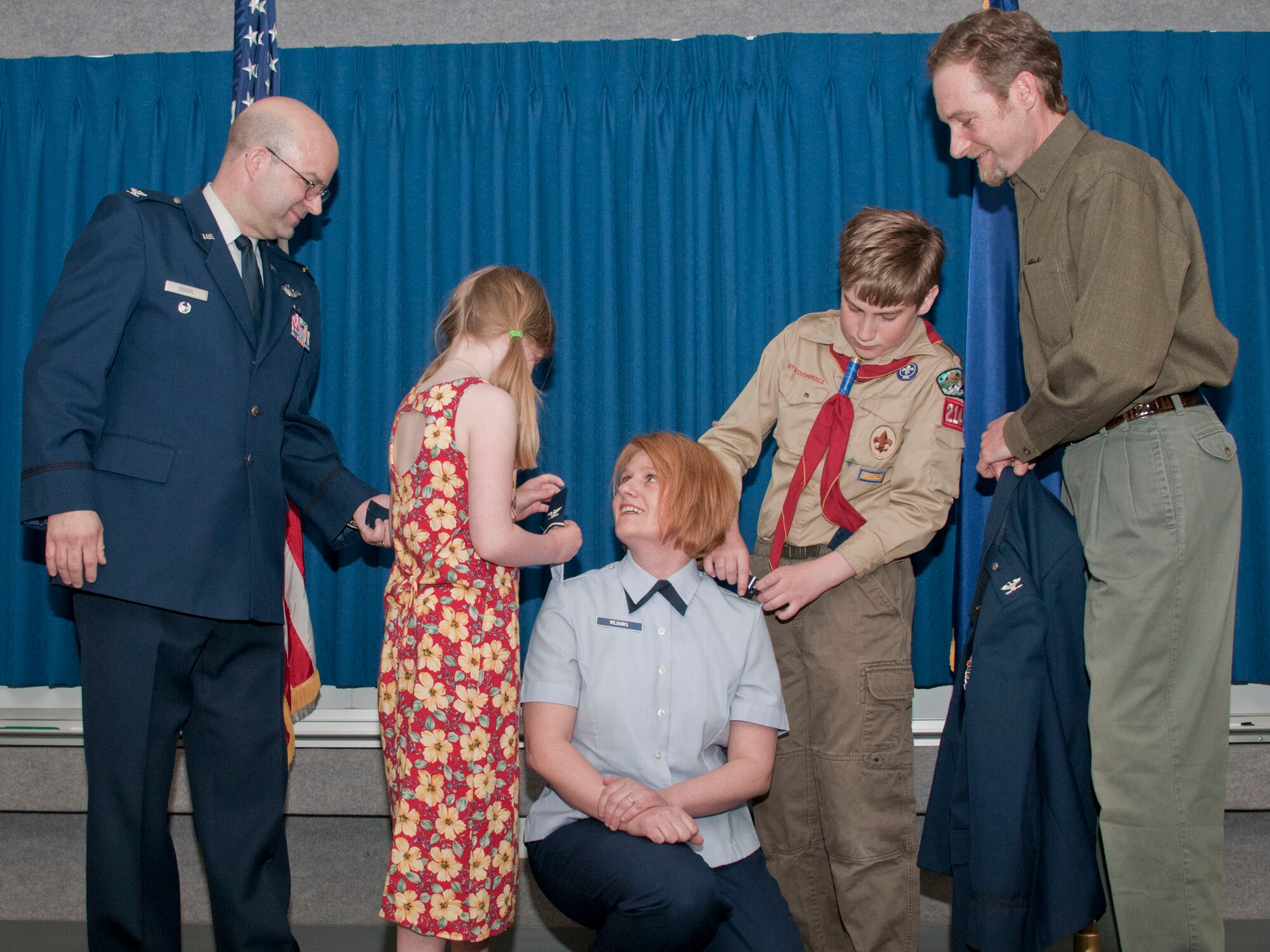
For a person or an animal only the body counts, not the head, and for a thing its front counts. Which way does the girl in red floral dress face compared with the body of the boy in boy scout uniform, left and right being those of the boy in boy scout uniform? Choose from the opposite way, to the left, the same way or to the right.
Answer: the opposite way

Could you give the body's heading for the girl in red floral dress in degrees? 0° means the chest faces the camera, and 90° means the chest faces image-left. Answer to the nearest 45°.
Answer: approximately 225°

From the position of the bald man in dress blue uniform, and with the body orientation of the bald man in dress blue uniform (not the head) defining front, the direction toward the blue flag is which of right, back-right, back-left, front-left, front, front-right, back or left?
front-left

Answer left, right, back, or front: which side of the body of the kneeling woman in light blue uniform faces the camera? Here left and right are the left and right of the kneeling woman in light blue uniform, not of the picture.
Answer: front

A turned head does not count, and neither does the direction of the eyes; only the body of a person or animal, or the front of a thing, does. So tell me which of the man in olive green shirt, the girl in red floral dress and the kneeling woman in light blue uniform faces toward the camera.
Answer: the kneeling woman in light blue uniform

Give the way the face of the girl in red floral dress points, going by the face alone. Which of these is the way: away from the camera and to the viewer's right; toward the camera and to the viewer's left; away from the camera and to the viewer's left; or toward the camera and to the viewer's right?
away from the camera and to the viewer's right

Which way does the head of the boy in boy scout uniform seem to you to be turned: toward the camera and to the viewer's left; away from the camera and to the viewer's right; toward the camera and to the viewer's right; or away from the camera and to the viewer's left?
toward the camera and to the viewer's left

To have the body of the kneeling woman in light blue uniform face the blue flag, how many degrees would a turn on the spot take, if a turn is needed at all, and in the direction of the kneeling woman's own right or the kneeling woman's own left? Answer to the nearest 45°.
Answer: approximately 135° to the kneeling woman's own left

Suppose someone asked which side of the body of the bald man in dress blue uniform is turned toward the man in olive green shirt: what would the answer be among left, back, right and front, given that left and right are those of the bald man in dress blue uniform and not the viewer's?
front

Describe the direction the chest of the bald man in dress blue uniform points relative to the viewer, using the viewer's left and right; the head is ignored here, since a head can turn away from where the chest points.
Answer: facing the viewer and to the right of the viewer

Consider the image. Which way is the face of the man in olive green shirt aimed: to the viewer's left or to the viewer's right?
to the viewer's left

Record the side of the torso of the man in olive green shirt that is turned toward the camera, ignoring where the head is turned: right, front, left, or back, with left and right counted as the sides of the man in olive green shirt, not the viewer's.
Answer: left

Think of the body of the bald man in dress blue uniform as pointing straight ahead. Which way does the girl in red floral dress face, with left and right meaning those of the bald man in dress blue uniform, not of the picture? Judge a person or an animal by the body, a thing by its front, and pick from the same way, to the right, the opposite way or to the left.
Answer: to the left
